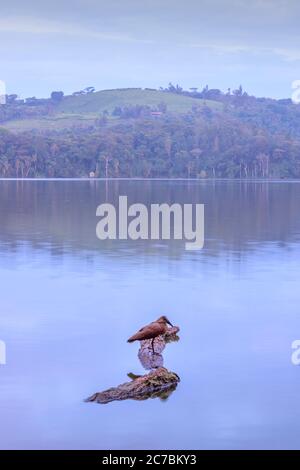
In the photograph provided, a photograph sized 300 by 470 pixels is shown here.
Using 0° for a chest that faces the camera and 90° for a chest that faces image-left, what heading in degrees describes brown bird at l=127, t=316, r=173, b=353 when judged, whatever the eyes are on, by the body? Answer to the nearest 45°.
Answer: approximately 270°

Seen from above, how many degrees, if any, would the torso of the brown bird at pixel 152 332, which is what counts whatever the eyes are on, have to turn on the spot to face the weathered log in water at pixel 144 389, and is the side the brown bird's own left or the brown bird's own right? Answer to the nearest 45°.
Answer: approximately 90° to the brown bird's own right
